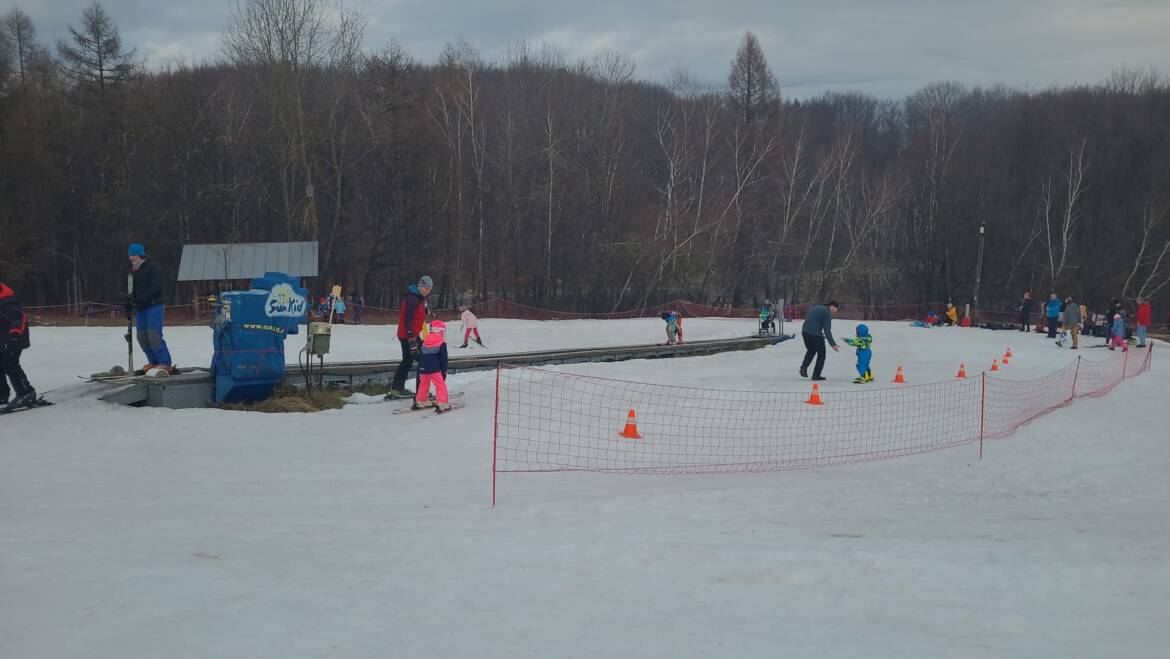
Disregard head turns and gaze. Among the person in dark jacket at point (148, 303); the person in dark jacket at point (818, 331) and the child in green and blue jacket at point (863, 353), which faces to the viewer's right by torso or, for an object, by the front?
the person in dark jacket at point (818, 331)

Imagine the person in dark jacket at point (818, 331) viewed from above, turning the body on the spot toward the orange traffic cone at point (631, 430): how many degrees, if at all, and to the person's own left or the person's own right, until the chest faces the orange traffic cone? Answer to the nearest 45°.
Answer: approximately 90° to the person's own right

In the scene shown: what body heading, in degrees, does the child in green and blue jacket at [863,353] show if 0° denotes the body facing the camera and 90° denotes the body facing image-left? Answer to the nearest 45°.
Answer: approximately 90°

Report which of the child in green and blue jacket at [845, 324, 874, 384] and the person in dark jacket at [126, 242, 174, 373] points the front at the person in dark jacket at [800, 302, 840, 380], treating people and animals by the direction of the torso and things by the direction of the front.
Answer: the child in green and blue jacket

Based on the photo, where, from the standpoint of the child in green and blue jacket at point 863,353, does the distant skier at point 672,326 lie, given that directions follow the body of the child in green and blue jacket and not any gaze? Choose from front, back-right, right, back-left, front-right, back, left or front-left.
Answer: front-right

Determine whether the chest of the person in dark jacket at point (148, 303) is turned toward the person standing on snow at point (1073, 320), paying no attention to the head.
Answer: no

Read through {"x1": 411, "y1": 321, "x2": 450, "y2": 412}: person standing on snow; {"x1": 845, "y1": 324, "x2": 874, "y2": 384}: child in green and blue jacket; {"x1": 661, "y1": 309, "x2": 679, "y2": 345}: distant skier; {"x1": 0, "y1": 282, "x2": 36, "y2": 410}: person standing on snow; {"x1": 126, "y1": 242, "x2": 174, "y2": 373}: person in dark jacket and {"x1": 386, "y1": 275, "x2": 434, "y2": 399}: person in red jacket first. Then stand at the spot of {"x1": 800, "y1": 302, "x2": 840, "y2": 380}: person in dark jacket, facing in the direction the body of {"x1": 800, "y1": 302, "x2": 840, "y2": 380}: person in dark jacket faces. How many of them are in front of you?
1

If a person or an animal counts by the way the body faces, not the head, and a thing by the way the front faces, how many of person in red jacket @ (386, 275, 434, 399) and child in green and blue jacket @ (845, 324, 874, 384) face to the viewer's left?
1

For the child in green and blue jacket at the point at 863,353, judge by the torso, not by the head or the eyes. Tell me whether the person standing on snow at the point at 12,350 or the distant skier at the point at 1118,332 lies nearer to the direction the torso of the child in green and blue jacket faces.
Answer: the person standing on snow

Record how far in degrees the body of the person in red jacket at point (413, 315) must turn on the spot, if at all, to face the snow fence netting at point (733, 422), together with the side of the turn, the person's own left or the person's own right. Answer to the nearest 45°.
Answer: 0° — they already face it

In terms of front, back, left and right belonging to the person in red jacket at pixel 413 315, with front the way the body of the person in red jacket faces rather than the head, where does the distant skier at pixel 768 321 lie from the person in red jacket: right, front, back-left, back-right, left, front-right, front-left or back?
front-left

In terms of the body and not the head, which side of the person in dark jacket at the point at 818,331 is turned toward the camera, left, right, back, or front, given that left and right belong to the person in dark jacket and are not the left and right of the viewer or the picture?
right

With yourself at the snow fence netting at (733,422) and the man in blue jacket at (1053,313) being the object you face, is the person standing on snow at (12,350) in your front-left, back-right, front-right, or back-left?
back-left

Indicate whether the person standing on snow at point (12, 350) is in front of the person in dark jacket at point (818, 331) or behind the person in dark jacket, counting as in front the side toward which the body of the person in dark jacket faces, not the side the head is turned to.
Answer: behind

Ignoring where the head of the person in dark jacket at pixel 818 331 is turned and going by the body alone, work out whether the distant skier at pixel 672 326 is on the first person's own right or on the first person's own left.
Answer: on the first person's own left

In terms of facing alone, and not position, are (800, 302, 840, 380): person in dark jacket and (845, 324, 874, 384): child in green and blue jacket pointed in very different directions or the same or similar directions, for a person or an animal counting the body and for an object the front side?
very different directions
